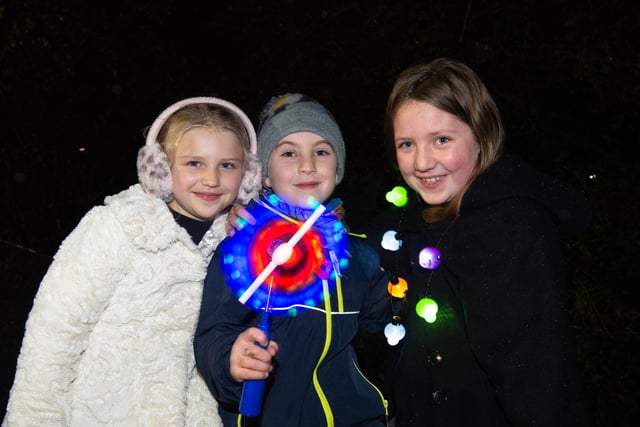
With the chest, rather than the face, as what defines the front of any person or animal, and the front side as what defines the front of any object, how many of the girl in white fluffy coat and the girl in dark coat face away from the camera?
0

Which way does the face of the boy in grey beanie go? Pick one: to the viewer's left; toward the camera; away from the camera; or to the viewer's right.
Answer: toward the camera

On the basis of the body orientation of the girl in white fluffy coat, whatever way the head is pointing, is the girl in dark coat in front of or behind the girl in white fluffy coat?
in front

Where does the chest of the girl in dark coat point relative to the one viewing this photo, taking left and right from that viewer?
facing the viewer and to the left of the viewer

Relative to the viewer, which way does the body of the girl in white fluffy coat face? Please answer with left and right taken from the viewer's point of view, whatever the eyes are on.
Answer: facing the viewer and to the right of the viewer

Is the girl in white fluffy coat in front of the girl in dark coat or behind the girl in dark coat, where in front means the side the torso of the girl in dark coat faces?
in front

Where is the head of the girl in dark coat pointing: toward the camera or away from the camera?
toward the camera
